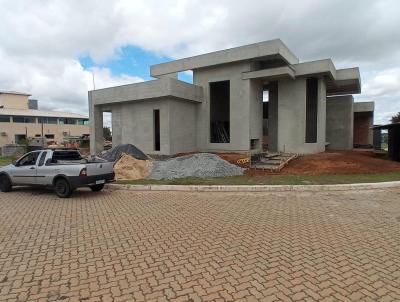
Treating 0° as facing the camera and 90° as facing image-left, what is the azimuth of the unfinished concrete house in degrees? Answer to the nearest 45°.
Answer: approximately 0°

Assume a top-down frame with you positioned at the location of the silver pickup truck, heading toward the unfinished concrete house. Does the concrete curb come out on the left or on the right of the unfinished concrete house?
right

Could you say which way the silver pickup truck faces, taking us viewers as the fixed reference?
facing away from the viewer and to the left of the viewer

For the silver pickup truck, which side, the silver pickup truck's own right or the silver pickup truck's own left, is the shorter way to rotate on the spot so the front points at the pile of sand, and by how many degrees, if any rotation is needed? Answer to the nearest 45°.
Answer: approximately 90° to the silver pickup truck's own right

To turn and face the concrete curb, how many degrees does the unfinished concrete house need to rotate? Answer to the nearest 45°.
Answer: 0° — it already faces it

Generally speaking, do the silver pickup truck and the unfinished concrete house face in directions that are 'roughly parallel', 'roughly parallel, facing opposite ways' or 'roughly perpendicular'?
roughly perpendicular

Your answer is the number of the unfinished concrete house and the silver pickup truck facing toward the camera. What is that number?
1

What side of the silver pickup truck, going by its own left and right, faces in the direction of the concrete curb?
back

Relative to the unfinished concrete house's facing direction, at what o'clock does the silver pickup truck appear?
The silver pickup truck is roughly at 1 o'clock from the unfinished concrete house.

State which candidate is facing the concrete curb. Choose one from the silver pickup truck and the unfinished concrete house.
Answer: the unfinished concrete house
